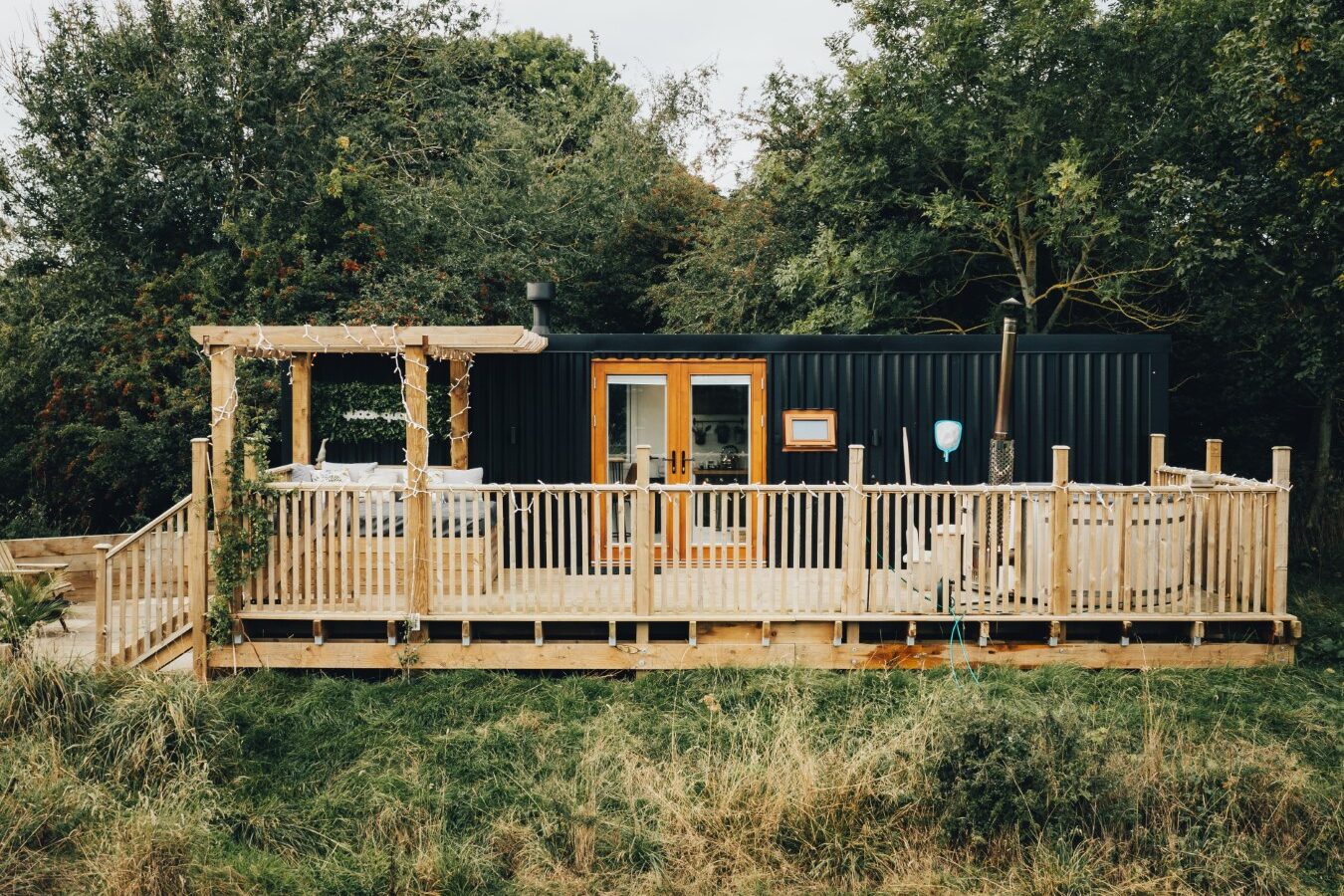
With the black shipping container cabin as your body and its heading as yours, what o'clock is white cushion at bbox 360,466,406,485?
The white cushion is roughly at 3 o'clock from the black shipping container cabin.

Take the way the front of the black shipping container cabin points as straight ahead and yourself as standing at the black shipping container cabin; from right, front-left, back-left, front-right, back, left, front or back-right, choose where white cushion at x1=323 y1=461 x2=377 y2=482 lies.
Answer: right

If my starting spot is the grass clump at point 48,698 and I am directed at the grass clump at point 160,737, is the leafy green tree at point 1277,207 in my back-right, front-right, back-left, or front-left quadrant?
front-left

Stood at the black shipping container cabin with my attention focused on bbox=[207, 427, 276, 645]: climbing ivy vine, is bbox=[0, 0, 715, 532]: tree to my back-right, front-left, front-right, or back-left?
front-right

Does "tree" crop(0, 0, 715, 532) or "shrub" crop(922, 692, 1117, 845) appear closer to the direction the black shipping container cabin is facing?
the shrub

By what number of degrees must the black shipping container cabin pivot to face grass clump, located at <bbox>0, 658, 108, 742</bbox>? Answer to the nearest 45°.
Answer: approximately 45° to its right

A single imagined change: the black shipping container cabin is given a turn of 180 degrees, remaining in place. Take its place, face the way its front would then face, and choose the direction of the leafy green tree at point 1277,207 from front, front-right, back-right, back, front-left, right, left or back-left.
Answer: right

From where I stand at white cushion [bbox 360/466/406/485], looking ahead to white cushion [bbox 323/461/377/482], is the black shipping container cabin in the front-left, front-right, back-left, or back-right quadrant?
back-right

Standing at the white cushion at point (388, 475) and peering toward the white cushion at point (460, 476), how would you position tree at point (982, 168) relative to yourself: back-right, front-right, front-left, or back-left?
front-left

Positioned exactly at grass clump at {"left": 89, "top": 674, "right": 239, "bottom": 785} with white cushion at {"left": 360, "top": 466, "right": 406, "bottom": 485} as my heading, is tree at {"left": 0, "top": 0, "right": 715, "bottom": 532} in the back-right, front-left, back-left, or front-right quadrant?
front-left

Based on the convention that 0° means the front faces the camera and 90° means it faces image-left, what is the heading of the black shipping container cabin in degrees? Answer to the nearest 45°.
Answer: approximately 0°

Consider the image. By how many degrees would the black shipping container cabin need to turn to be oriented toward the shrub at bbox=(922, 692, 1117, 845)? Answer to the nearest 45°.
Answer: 0° — it already faces it

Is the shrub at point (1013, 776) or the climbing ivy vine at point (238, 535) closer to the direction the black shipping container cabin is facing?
the shrub

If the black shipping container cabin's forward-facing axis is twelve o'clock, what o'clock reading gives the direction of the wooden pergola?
The wooden pergola is roughly at 2 o'clock from the black shipping container cabin.

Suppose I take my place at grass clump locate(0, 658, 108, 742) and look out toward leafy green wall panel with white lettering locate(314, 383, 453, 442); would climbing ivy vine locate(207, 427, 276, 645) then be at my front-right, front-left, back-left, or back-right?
front-right

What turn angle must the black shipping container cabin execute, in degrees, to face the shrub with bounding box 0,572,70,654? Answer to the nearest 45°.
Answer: approximately 90° to its right

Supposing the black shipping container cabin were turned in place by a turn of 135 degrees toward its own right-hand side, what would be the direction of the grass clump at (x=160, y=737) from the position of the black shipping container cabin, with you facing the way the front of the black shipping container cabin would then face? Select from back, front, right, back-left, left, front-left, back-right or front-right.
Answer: left

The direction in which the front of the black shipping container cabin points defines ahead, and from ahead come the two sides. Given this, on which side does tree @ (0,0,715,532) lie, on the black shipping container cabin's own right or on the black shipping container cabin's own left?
on the black shipping container cabin's own right
